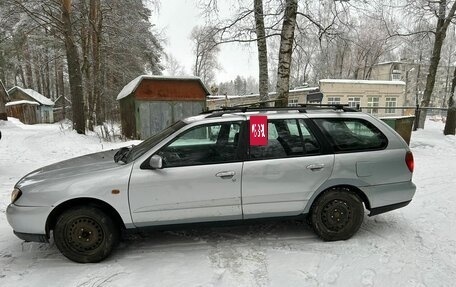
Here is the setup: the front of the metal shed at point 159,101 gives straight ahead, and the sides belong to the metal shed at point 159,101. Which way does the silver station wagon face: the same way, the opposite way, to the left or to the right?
to the right

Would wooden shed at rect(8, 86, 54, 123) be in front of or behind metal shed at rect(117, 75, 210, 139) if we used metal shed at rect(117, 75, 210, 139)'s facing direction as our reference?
behind

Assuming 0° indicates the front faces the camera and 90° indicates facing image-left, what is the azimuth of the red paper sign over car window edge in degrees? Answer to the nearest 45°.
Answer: approximately 0°

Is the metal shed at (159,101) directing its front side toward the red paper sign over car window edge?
yes

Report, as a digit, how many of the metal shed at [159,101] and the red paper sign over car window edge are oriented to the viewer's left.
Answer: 0

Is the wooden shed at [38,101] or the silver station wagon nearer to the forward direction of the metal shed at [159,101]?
the silver station wagon

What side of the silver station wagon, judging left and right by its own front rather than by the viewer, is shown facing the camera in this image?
left

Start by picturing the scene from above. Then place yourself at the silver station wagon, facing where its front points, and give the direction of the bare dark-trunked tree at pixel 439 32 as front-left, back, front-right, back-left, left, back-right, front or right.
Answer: back-right
